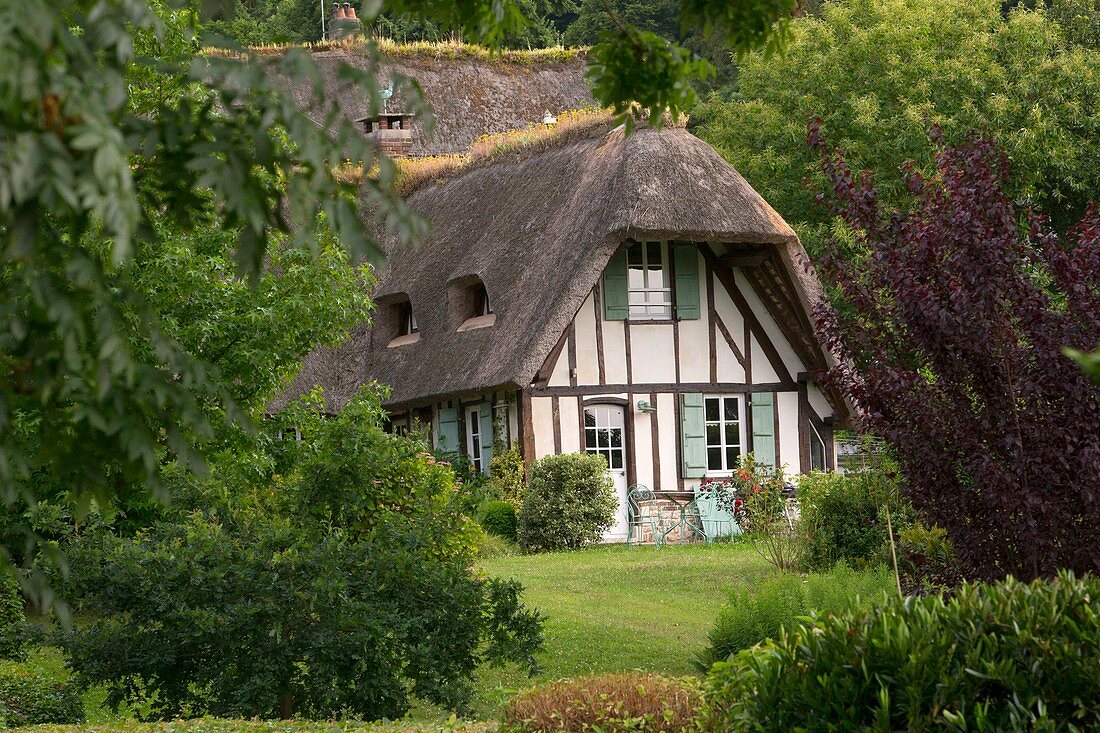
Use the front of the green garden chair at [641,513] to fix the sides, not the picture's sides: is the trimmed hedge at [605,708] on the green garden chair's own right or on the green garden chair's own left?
on the green garden chair's own right

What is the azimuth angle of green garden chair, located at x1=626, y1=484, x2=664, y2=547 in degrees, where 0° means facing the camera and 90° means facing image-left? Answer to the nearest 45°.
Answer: approximately 315°

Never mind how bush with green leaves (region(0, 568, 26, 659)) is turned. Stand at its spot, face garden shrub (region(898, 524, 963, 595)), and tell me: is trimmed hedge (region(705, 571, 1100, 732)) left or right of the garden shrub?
right

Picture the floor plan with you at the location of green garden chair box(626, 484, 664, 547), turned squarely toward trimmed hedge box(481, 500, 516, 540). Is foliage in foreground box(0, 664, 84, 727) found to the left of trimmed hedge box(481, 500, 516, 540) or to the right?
left

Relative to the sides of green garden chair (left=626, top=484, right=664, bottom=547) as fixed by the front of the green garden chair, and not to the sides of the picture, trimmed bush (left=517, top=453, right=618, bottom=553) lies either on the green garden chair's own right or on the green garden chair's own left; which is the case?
on the green garden chair's own right

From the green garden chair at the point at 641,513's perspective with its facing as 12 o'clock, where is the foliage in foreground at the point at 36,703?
The foliage in foreground is roughly at 2 o'clock from the green garden chair.

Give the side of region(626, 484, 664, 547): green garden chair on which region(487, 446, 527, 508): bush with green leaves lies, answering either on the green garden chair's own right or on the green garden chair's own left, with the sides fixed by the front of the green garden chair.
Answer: on the green garden chair's own right

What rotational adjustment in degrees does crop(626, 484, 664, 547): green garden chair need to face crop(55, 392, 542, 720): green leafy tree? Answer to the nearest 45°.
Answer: approximately 45° to its right
